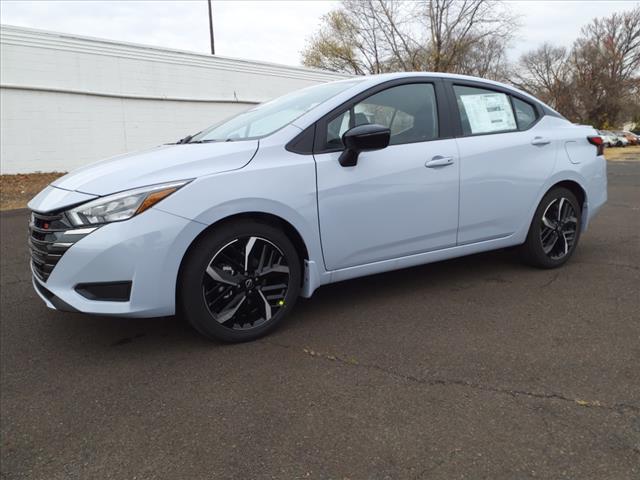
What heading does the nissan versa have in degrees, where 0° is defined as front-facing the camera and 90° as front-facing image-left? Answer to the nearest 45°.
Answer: approximately 45°
